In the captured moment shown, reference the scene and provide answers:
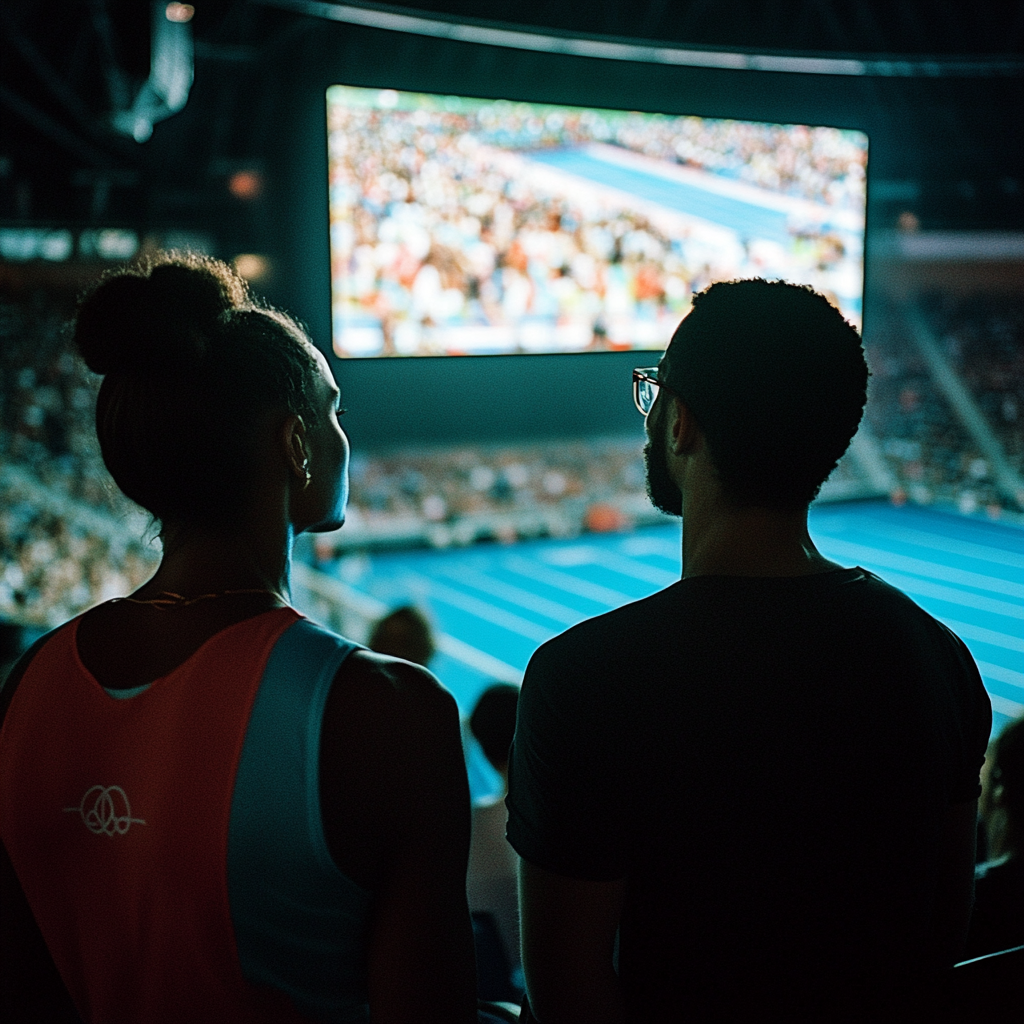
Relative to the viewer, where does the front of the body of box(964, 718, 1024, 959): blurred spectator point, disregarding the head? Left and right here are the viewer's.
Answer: facing away from the viewer and to the left of the viewer

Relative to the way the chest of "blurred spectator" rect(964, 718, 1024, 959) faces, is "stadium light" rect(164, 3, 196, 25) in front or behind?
in front

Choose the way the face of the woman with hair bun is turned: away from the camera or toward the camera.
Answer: away from the camera

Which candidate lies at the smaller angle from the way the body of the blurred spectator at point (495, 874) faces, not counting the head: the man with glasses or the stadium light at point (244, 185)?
the stadium light

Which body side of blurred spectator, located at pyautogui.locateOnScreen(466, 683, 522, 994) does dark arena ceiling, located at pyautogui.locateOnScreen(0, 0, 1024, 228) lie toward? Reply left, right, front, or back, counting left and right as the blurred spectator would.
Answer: front

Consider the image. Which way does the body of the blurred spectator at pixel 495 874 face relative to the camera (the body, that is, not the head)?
away from the camera

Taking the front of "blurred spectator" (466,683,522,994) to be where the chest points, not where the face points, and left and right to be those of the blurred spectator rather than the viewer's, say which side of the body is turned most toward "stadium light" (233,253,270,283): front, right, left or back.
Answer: front

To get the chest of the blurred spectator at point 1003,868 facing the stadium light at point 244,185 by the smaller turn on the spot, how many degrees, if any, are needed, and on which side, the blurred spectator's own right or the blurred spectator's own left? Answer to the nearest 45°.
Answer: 0° — they already face it

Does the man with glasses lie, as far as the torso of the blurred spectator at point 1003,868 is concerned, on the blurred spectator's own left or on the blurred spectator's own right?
on the blurred spectator's own left

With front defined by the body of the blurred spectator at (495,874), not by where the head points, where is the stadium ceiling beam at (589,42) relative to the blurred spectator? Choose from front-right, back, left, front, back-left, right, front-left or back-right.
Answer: front

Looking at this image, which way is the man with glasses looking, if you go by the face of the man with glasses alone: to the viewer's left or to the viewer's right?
to the viewer's left

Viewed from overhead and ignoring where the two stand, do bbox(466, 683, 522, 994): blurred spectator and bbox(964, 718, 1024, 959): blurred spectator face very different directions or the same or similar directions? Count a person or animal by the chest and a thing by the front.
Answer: same or similar directions

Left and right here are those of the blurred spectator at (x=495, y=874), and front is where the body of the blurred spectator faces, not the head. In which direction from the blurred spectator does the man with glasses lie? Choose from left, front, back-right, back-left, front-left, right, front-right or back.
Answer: back

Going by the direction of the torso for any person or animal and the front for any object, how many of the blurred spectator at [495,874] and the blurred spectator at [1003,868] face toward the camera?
0
